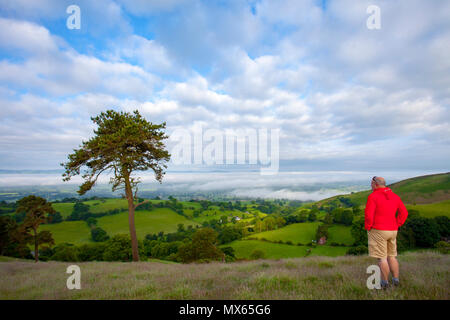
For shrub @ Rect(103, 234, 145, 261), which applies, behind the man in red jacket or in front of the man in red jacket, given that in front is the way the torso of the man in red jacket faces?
in front

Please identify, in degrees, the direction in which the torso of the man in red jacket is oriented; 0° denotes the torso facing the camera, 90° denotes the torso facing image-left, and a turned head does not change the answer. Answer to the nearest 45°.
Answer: approximately 135°
